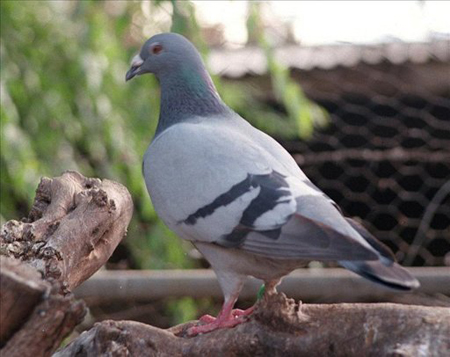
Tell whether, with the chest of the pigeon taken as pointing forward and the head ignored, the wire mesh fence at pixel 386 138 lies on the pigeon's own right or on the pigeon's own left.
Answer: on the pigeon's own right

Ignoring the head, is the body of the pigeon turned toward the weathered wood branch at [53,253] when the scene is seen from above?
yes

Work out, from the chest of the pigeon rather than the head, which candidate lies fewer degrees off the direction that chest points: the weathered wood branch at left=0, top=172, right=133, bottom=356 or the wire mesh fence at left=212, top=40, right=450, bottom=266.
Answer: the weathered wood branch

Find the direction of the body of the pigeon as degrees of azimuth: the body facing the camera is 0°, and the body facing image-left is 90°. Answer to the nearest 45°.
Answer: approximately 90°
